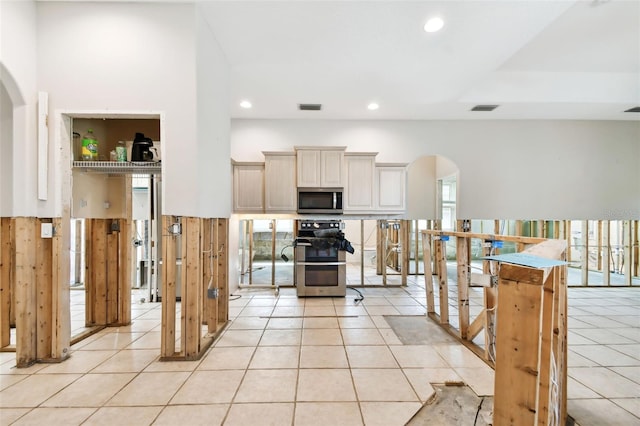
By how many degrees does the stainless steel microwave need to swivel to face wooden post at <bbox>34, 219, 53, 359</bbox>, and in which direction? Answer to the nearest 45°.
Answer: approximately 45° to its right

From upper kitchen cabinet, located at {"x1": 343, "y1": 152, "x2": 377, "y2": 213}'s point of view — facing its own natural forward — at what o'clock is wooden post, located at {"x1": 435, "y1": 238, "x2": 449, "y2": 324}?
The wooden post is roughly at 11 o'clock from the upper kitchen cabinet.

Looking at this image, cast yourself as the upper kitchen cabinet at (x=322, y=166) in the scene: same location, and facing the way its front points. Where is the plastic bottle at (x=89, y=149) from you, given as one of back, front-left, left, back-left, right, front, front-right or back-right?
front-right

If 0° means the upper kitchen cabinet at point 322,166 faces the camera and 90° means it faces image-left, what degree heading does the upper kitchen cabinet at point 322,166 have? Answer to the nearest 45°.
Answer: approximately 0°

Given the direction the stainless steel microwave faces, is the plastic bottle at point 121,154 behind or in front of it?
in front

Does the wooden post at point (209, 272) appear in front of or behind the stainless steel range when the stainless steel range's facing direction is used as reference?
in front

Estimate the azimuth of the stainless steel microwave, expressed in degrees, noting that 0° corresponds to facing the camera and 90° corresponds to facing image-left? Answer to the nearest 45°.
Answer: approximately 0°
